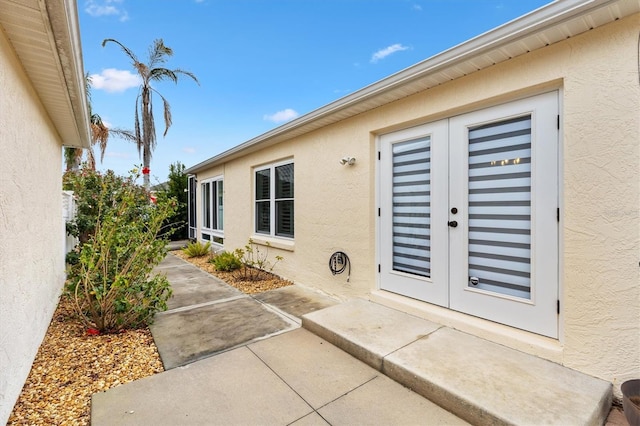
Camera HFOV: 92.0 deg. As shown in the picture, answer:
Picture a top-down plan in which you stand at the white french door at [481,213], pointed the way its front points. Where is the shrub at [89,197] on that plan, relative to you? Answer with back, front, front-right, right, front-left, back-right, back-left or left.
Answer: front-right

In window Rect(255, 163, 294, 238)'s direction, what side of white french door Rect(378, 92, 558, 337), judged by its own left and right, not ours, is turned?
right

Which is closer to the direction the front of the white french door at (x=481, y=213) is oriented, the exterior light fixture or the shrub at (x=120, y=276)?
the shrub

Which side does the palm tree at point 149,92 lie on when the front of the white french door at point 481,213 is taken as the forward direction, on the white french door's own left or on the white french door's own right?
on the white french door's own right

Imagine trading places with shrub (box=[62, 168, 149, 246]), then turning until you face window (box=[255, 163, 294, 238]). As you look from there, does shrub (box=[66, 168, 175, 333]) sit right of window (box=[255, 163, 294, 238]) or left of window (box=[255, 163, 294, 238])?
right

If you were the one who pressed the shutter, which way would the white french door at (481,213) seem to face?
facing the viewer and to the left of the viewer

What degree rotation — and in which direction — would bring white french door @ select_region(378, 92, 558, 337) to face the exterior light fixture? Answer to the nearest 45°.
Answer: approximately 45° to its right

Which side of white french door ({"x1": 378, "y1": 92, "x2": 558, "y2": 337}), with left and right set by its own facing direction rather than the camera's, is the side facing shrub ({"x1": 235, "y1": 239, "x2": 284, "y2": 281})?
right
